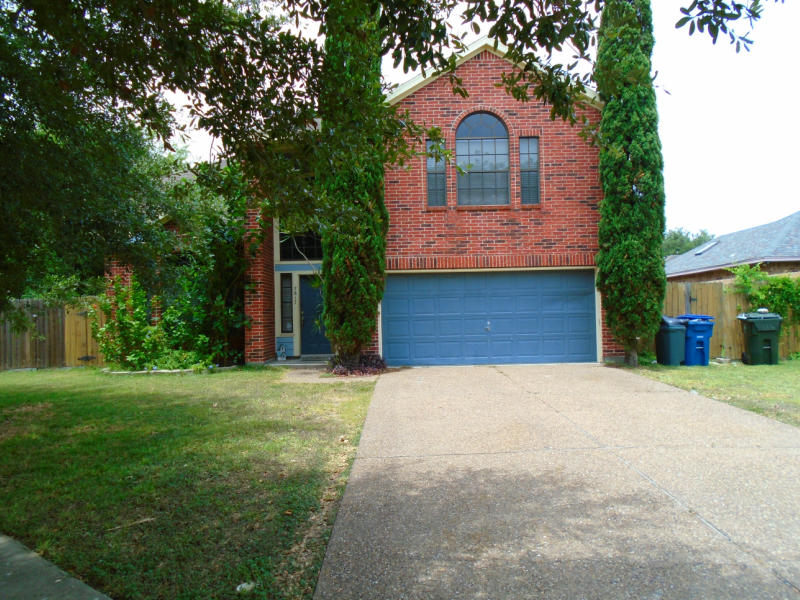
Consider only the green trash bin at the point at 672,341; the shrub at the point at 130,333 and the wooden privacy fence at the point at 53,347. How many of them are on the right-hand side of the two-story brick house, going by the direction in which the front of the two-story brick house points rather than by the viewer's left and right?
2

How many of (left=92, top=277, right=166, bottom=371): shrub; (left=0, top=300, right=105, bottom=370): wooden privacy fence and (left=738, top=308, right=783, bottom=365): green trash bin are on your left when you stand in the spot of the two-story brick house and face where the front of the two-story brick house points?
1

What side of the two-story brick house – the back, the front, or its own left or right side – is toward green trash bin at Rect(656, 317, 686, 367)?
left

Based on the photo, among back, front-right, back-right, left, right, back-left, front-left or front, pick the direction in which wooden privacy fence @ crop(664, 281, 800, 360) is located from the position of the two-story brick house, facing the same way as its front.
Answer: left

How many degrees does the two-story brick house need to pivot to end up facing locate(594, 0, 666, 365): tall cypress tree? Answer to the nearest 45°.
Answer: approximately 90° to its left

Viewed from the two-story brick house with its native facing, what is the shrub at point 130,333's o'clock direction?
The shrub is roughly at 3 o'clock from the two-story brick house.

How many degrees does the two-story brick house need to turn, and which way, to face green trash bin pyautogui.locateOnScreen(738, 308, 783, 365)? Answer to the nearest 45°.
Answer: approximately 90° to its left

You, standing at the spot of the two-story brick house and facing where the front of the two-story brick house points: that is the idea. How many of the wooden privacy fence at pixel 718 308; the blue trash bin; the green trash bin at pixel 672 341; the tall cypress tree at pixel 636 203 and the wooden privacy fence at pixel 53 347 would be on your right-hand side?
1

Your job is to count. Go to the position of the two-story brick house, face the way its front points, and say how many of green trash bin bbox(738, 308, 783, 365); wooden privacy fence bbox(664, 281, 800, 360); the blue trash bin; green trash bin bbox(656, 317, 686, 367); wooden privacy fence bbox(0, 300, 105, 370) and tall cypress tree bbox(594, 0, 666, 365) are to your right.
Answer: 1

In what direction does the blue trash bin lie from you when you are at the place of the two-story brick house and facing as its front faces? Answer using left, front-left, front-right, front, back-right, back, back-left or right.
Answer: left

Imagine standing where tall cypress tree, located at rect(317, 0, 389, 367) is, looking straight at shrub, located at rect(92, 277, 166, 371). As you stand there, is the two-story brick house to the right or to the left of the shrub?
right

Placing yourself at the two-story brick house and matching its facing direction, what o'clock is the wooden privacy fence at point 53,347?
The wooden privacy fence is roughly at 3 o'clock from the two-story brick house.

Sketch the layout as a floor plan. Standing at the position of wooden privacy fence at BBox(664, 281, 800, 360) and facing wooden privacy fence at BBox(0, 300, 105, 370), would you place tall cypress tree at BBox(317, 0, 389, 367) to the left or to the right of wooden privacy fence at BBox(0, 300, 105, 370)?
left

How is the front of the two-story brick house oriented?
toward the camera

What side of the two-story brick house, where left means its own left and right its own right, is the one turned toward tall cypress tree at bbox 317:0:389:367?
front
